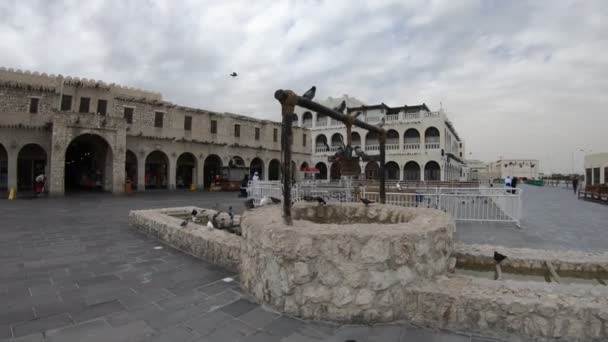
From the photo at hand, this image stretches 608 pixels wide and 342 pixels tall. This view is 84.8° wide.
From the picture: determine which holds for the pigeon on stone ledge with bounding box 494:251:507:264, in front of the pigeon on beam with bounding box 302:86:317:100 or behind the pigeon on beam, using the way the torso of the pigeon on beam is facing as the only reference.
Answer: in front

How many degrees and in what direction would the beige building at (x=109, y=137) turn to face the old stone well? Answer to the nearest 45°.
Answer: approximately 45° to its right

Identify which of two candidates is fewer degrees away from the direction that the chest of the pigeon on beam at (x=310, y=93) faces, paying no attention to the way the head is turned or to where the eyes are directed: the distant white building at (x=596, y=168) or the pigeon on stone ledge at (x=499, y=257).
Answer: the pigeon on stone ledge

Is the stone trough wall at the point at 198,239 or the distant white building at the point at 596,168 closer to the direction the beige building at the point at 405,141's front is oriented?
the stone trough wall

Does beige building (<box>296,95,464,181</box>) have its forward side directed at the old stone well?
yes

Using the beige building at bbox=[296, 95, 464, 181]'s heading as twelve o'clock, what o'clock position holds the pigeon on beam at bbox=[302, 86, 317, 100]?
The pigeon on beam is roughly at 12 o'clock from the beige building.

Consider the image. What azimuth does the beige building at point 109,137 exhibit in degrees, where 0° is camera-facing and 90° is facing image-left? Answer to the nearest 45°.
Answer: approximately 315°

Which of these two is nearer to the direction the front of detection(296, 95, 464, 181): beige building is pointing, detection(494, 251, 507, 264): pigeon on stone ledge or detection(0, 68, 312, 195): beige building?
the pigeon on stone ledge

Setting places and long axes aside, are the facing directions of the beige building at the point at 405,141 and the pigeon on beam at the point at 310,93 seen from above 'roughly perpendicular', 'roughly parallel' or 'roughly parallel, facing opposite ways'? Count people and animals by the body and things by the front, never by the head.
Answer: roughly perpendicular

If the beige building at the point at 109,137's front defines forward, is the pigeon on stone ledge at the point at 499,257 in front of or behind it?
in front

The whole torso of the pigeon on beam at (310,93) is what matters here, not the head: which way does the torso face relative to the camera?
to the viewer's right
